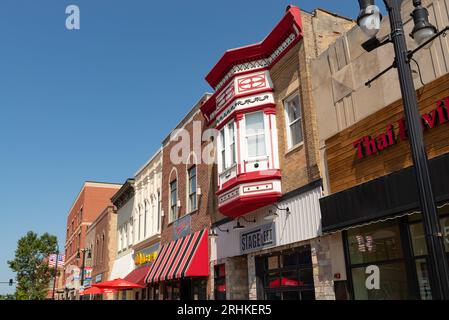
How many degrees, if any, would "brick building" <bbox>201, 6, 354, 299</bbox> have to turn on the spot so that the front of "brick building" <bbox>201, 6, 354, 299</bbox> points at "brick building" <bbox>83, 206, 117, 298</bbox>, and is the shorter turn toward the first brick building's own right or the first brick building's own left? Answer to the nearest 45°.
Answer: approximately 90° to the first brick building's own right

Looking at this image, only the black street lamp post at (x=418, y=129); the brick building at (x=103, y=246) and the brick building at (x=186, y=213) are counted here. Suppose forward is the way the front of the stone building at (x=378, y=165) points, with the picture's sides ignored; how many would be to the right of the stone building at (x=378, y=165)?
2

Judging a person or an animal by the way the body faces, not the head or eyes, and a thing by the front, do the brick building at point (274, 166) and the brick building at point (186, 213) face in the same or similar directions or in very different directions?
same or similar directions

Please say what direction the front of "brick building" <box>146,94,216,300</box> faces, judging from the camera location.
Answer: facing the viewer and to the left of the viewer

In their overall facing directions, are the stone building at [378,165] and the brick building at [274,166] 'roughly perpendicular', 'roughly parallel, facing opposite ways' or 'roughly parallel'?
roughly parallel

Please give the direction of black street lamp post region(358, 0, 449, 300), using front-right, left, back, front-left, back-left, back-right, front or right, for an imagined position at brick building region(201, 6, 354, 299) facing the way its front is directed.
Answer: front-left

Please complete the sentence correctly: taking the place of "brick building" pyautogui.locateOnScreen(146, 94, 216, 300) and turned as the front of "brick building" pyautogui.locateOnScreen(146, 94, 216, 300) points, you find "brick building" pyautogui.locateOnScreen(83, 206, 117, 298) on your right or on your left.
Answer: on your right

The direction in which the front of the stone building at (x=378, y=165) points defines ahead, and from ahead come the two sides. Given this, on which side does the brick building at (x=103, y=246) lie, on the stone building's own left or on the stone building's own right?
on the stone building's own right

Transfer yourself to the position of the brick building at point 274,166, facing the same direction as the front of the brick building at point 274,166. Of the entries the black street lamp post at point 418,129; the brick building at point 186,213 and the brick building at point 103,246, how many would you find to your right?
2

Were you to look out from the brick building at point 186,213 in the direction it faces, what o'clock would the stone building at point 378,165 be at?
the stone building at point 378,165 is roughly at 10 o'clock from the brick building at point 186,213.

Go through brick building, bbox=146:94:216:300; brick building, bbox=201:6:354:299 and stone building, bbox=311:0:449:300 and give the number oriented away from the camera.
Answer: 0

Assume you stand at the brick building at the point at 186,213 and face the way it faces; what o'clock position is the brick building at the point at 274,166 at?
the brick building at the point at 274,166 is roughly at 10 o'clock from the brick building at the point at 186,213.

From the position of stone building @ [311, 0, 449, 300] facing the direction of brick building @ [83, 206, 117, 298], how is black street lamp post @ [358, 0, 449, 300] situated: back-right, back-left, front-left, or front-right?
back-left

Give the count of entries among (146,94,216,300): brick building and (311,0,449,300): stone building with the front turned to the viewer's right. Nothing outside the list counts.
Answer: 0
